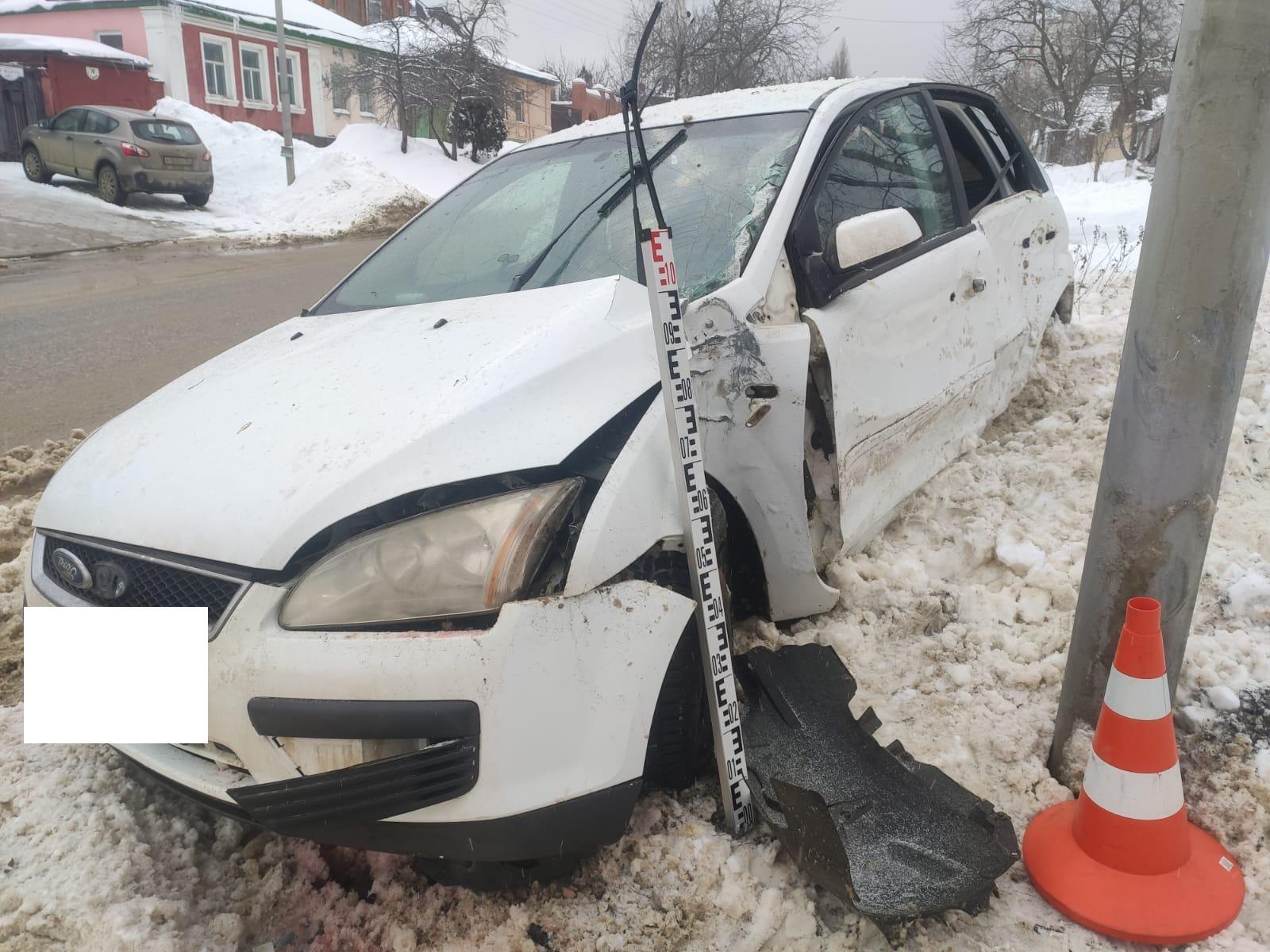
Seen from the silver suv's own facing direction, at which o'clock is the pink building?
The pink building is roughly at 2 o'clock from the silver suv.

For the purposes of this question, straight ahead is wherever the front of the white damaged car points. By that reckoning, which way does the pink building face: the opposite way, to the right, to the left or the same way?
to the left

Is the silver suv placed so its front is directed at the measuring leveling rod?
no

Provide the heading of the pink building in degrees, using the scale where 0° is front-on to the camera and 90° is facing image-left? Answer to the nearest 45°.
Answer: approximately 315°

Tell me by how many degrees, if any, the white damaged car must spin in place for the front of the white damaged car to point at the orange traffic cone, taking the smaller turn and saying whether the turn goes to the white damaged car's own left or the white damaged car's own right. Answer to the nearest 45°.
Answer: approximately 135° to the white damaged car's own left

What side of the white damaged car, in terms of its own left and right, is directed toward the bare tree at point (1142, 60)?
back

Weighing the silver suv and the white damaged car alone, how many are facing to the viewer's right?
0

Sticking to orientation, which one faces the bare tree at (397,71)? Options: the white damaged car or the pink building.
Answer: the pink building

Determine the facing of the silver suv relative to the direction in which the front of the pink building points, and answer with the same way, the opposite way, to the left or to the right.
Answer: the opposite way

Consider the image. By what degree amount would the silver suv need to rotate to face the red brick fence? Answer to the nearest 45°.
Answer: approximately 90° to its right

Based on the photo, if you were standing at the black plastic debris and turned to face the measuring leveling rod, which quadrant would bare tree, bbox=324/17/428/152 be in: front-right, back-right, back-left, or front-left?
front-right

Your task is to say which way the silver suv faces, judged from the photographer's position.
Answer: facing away from the viewer and to the left of the viewer

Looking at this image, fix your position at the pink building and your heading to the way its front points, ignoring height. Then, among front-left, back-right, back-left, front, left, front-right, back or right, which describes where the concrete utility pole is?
front-right

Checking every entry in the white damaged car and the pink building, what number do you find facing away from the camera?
0

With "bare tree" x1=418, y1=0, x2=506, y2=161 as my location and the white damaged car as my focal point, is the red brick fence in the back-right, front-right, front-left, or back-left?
back-left

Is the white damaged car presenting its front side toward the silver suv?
no

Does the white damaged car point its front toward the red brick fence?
no
